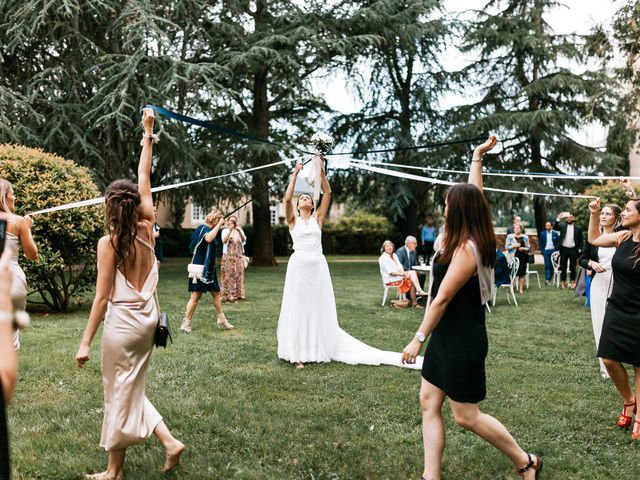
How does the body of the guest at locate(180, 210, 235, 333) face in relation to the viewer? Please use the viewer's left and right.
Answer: facing to the right of the viewer

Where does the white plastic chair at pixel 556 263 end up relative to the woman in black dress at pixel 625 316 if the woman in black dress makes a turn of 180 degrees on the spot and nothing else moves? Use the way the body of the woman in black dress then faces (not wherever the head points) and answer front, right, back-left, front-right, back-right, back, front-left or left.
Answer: front-left

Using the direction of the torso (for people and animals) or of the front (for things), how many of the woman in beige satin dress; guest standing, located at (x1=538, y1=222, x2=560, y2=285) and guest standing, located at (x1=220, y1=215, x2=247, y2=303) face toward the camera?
2

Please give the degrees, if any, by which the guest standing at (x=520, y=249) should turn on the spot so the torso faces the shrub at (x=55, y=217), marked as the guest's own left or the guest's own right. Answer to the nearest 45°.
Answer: approximately 45° to the guest's own right

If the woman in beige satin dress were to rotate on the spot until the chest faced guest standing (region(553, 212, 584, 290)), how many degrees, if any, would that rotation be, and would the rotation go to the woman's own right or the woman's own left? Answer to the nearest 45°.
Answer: approximately 90° to the woman's own right

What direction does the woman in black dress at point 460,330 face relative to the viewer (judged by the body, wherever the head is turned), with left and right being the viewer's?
facing to the left of the viewer
